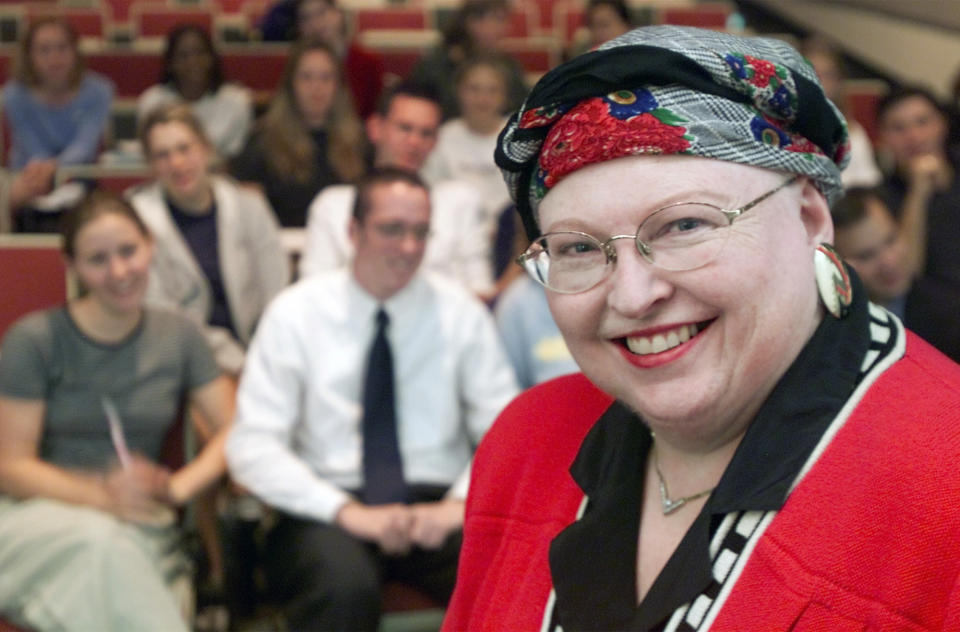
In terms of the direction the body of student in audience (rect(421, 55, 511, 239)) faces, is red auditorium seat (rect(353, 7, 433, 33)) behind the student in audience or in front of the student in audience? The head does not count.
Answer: behind

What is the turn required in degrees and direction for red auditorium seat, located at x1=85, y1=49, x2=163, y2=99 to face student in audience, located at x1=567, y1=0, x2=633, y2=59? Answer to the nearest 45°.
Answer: approximately 90° to its left

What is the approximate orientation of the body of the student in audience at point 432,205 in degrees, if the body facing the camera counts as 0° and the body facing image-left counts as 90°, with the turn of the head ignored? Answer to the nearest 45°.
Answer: approximately 0°

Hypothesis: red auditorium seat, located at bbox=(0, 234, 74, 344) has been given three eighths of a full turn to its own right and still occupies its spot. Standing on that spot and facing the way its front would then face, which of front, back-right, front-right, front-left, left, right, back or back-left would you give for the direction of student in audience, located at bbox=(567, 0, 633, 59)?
right

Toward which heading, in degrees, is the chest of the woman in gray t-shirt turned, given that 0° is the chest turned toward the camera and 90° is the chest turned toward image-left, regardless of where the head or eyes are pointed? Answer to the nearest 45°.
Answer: approximately 315°

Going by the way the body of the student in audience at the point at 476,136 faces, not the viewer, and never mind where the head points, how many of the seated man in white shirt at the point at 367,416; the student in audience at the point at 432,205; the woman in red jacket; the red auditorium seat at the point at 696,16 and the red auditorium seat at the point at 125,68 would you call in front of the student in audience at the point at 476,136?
3

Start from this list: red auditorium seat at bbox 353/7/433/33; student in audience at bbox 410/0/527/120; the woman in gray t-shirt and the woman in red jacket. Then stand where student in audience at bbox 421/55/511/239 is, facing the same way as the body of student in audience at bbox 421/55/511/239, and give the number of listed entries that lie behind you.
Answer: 2

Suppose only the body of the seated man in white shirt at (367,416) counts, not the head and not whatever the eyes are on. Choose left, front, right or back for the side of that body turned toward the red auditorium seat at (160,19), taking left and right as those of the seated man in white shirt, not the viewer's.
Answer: back

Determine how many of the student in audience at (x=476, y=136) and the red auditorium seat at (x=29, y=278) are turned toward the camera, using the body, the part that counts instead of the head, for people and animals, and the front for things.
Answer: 2
